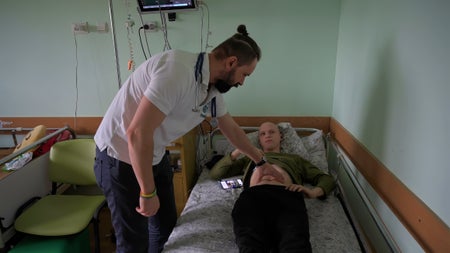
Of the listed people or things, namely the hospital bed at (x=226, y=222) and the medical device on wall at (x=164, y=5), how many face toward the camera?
2

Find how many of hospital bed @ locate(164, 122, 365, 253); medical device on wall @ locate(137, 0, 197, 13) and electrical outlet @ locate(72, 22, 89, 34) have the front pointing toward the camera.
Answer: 3

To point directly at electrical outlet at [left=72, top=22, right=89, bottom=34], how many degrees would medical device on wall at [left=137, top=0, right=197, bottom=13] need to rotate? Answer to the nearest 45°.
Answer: approximately 135° to its right

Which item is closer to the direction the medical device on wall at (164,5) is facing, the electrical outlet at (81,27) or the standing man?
the standing man

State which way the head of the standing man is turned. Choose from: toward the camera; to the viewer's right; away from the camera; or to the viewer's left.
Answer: to the viewer's right

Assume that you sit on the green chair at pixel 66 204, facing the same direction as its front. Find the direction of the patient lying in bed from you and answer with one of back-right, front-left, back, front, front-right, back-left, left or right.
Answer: left
